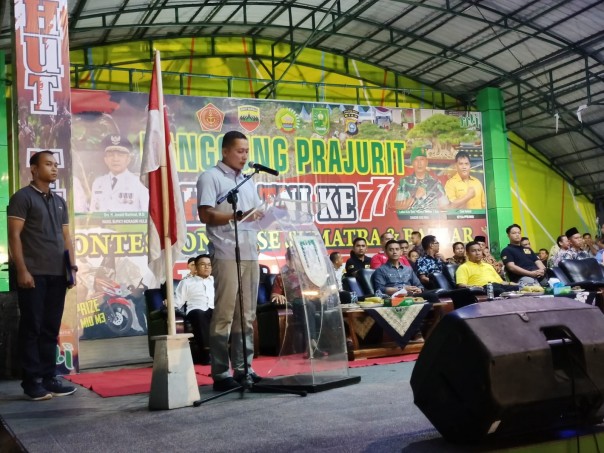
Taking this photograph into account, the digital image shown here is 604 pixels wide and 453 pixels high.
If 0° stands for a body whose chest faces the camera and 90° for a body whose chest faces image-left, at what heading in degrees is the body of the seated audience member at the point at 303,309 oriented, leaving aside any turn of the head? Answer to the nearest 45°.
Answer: approximately 315°

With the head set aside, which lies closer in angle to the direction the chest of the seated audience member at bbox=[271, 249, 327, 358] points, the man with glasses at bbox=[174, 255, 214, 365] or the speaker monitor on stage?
the speaker monitor on stage

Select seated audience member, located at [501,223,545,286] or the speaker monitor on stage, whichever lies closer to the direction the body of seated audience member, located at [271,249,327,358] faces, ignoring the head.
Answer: the speaker monitor on stage

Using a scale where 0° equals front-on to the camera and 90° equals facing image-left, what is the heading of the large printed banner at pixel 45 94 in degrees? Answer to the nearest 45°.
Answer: approximately 0°

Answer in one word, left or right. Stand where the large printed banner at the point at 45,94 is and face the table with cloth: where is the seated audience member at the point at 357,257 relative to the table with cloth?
left
